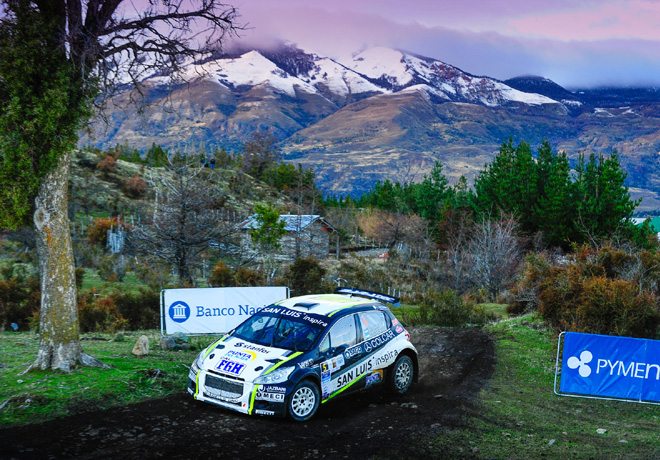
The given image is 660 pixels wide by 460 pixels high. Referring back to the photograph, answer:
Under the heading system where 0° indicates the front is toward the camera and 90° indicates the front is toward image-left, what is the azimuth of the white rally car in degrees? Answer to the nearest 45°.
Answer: approximately 45°

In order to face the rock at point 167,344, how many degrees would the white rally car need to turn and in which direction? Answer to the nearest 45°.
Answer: approximately 90° to its right

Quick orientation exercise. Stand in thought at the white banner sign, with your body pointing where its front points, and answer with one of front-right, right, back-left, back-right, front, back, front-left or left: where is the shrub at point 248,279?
back

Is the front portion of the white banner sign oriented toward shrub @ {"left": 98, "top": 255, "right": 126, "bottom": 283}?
no

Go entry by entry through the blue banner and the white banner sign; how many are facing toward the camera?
2

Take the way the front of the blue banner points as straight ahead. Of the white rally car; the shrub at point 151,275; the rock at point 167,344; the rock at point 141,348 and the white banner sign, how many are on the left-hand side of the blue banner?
0

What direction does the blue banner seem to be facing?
toward the camera

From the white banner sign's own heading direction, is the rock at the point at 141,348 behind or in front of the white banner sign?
in front

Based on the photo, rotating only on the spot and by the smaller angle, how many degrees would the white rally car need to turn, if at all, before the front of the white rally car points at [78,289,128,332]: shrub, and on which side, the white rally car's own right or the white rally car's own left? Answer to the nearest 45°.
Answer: approximately 90° to the white rally car's own right

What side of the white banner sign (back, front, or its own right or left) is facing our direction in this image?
front

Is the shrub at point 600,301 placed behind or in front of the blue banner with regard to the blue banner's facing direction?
behind

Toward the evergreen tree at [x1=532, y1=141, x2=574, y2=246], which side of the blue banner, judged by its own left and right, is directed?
back

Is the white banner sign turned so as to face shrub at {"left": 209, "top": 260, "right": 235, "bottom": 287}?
no

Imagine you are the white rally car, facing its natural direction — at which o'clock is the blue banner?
The blue banner is roughly at 7 o'clock from the white rally car.

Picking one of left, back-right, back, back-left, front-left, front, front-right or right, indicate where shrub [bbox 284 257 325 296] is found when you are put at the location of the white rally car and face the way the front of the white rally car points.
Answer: back-right
